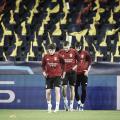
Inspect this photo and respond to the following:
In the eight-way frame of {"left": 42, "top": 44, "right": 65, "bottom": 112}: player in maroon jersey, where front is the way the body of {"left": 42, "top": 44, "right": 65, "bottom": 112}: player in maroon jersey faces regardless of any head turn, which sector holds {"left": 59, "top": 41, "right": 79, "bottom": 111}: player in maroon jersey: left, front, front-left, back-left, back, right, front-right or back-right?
back-left

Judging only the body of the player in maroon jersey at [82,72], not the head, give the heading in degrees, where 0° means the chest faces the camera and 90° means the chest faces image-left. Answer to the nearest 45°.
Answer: approximately 45°

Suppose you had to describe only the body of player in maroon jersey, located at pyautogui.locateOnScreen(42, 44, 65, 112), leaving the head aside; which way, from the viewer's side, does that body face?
toward the camera

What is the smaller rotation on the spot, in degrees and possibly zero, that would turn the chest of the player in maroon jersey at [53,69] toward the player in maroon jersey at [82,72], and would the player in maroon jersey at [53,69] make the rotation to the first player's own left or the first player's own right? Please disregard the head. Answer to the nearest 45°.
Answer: approximately 135° to the first player's own left

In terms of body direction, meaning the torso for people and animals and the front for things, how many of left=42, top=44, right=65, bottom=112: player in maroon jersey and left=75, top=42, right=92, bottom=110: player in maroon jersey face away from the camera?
0

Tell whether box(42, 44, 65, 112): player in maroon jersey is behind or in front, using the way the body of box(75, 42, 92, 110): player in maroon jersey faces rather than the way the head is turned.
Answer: in front
